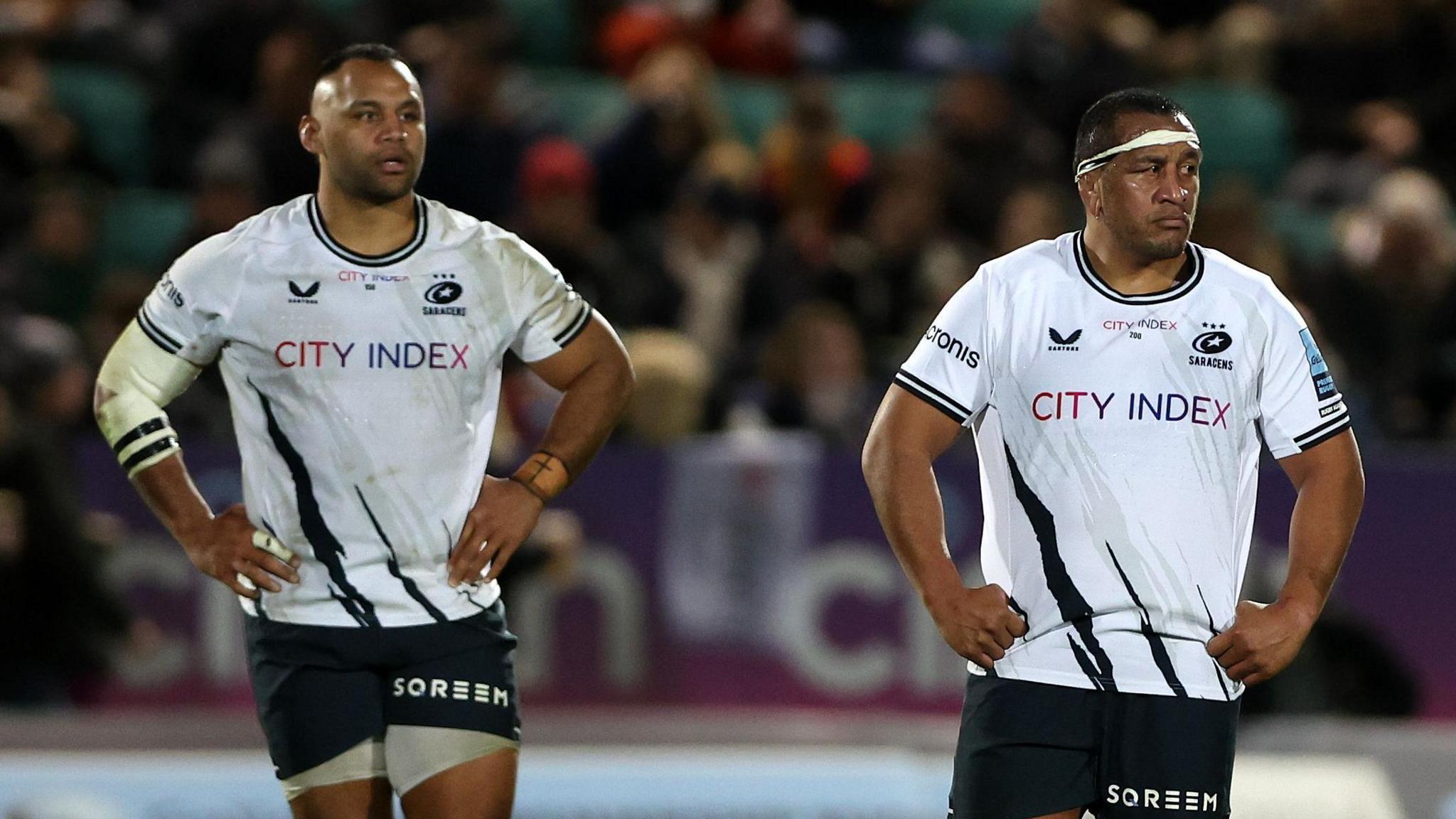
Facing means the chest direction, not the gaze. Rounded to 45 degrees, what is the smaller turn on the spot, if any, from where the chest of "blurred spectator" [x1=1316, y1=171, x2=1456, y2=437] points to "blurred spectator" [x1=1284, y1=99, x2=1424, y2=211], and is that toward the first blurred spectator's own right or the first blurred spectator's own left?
approximately 180°

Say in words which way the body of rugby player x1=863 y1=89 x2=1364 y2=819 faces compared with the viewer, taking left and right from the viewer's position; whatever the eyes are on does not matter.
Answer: facing the viewer

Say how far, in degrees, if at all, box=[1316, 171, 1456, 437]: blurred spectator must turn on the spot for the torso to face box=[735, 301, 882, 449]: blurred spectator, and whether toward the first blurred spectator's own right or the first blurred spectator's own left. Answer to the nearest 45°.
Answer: approximately 45° to the first blurred spectator's own right

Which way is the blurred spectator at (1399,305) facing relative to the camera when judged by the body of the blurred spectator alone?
toward the camera
